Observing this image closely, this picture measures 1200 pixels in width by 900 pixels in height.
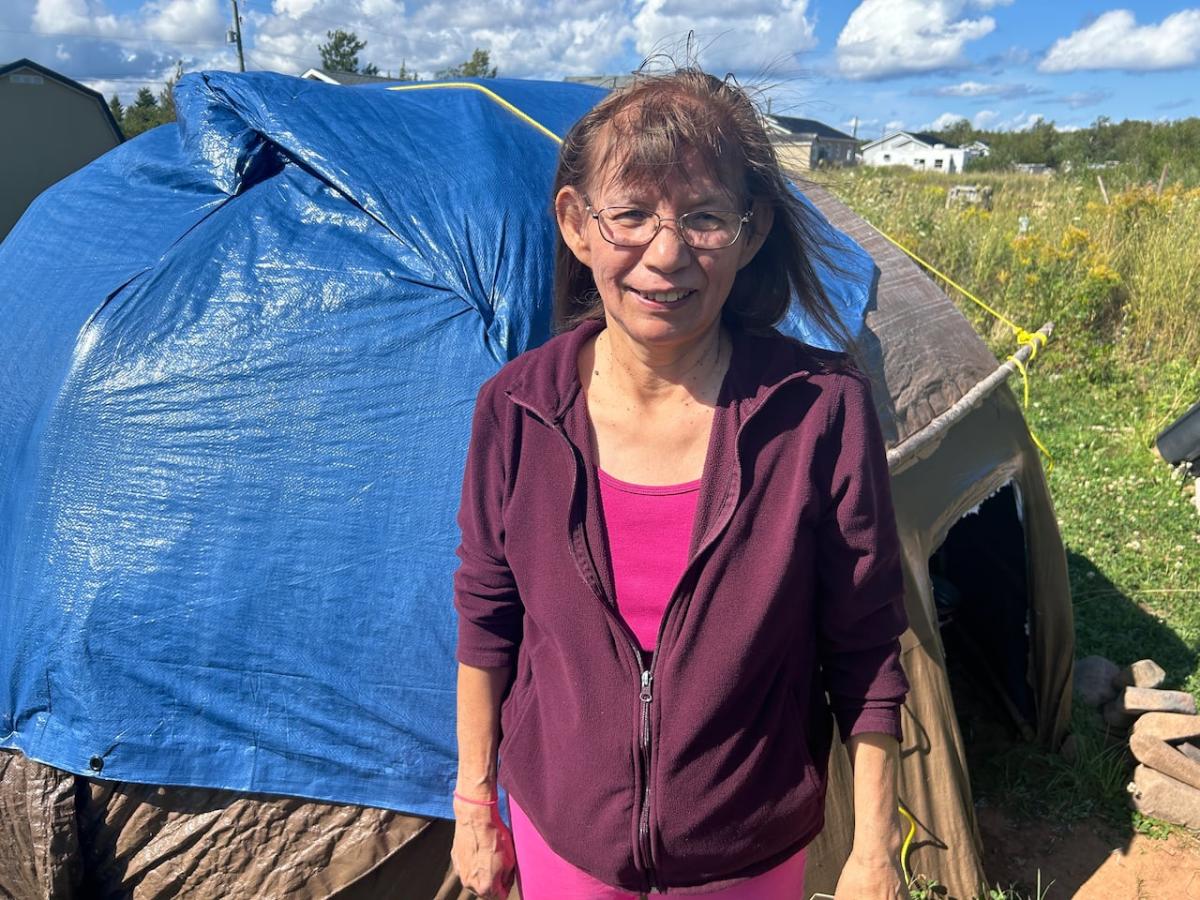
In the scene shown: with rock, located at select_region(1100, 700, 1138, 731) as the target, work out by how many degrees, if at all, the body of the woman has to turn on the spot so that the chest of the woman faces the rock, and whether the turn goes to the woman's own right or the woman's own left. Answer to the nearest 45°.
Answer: approximately 135° to the woman's own left

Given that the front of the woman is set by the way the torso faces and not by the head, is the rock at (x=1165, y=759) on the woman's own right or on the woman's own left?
on the woman's own left

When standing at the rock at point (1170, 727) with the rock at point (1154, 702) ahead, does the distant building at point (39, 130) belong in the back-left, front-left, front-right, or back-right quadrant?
front-left

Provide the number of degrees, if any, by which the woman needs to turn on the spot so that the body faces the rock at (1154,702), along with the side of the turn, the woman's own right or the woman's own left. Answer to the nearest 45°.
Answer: approximately 135° to the woman's own left

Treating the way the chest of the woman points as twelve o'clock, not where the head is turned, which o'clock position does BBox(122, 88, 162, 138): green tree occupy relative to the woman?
The green tree is roughly at 5 o'clock from the woman.

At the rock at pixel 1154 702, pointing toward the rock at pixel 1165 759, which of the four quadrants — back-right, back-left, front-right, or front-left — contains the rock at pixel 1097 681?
back-right

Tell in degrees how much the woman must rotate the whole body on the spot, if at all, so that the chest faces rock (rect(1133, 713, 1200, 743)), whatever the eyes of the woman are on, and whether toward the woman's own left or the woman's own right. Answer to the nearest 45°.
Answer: approximately 135° to the woman's own left

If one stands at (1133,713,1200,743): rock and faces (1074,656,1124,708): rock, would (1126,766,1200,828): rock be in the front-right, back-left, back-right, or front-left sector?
back-left

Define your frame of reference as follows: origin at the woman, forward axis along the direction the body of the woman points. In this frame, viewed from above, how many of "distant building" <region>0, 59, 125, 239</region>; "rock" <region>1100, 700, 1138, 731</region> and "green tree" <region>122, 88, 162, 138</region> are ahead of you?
0

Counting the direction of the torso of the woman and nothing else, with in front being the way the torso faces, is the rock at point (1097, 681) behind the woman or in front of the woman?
behind

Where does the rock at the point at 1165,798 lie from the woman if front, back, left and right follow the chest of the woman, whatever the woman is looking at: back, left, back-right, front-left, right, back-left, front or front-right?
back-left

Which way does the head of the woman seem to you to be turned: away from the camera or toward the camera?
toward the camera

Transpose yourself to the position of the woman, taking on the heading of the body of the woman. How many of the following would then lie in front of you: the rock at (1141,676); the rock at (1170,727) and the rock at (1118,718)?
0

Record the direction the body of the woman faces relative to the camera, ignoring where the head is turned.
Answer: toward the camera
